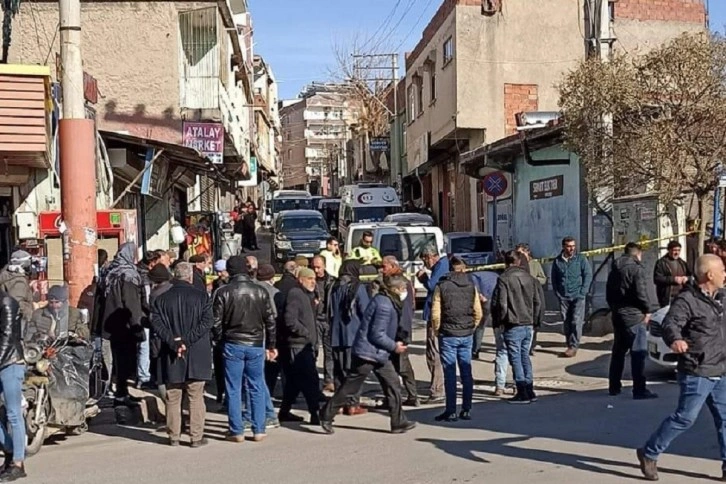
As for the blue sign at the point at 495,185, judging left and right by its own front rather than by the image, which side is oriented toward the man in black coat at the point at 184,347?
front

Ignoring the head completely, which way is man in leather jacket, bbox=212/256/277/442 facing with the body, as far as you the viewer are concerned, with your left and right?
facing away from the viewer

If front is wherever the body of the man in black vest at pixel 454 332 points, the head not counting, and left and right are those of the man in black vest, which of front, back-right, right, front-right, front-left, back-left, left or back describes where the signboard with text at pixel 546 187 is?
front

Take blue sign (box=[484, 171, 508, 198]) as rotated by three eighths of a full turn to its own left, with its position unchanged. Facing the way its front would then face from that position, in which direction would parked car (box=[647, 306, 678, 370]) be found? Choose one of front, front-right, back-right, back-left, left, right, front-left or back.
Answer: back-right

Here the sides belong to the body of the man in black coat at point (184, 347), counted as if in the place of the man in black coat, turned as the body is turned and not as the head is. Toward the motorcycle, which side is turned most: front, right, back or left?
left

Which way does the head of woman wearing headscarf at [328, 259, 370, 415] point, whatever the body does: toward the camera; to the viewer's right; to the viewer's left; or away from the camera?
away from the camera

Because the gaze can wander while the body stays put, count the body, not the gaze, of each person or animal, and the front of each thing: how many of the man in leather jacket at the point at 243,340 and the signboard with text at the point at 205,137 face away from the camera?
1

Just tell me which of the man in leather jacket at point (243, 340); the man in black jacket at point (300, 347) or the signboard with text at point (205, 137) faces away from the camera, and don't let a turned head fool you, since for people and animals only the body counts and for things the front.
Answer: the man in leather jacket

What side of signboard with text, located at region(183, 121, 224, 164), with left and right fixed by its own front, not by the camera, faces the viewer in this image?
front

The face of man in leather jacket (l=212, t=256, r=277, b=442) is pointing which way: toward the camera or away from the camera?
away from the camera

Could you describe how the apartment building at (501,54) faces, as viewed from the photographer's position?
facing to the left of the viewer

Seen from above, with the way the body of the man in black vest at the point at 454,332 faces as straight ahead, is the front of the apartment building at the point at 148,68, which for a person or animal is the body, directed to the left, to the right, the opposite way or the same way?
to the right

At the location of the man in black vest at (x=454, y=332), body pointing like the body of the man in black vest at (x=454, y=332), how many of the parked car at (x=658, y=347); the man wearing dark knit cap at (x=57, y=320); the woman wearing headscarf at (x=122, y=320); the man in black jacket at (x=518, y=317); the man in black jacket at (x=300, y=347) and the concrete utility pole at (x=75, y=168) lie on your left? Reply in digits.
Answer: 4

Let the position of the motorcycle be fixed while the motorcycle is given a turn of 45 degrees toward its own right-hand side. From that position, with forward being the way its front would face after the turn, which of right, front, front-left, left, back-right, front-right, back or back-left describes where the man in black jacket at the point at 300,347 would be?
back

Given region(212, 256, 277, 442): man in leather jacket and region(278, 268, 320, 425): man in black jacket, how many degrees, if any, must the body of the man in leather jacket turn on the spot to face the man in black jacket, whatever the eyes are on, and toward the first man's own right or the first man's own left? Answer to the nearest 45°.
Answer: approximately 45° to the first man's own right

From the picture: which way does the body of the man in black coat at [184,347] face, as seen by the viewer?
away from the camera

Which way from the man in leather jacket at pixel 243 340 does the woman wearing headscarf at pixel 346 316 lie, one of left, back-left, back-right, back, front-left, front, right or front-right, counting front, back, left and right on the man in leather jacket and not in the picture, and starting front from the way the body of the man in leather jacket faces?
front-right

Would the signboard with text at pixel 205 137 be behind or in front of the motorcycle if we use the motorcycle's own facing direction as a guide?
behind

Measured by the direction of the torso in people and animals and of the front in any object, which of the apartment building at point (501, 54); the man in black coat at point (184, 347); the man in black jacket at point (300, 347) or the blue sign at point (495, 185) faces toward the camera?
the blue sign

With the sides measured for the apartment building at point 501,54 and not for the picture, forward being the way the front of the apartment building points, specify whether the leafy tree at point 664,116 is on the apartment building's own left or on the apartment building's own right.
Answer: on the apartment building's own left

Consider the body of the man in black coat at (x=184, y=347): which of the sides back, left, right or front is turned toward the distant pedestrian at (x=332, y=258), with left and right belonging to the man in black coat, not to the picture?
front
